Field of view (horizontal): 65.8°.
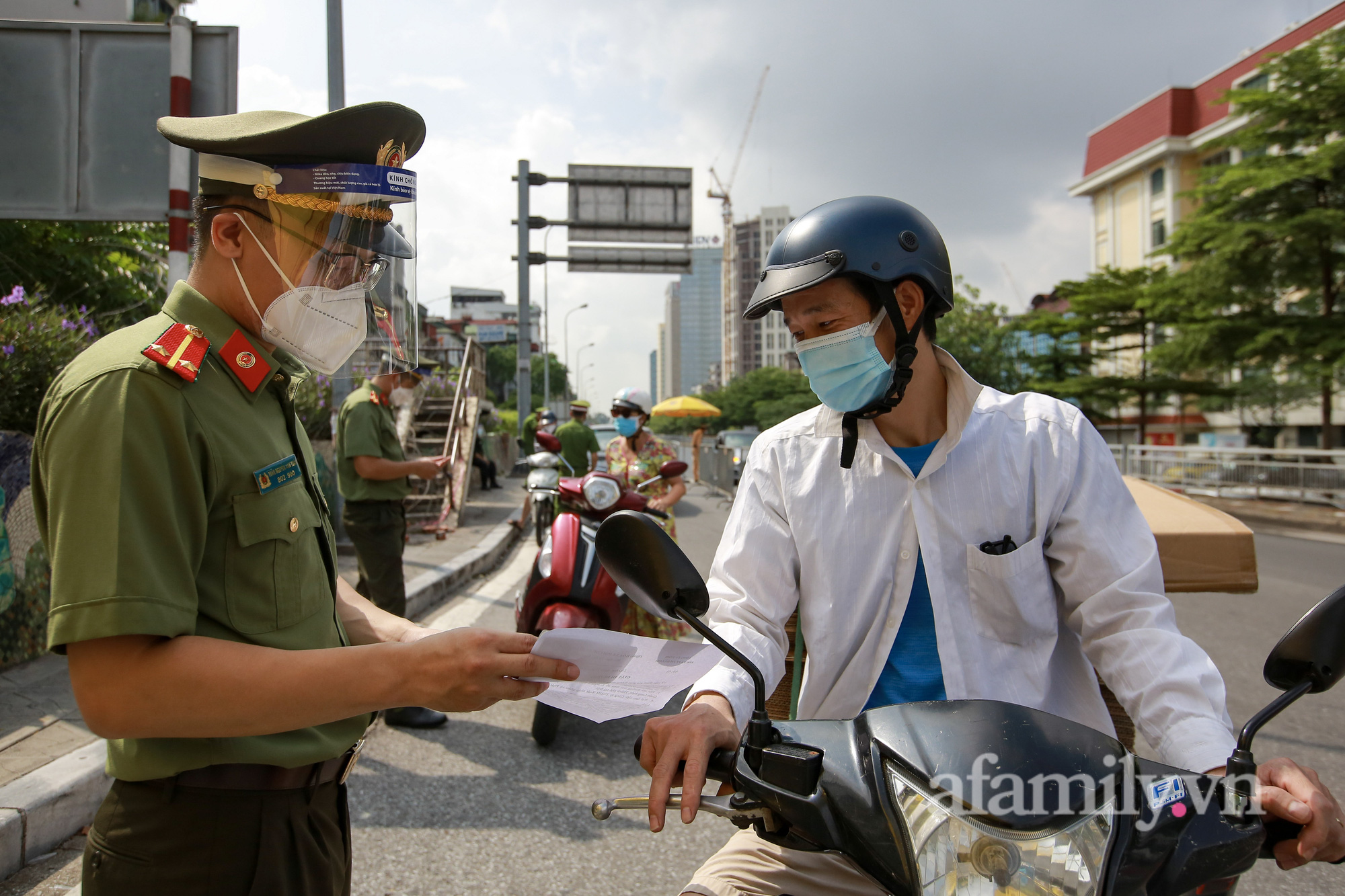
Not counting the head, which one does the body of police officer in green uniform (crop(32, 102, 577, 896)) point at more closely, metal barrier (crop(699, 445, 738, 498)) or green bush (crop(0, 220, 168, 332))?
the metal barrier

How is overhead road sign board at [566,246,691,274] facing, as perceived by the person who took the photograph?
facing away from the viewer

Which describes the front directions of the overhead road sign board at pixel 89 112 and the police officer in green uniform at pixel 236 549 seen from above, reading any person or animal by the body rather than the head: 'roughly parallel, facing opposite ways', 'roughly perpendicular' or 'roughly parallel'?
roughly perpendicular

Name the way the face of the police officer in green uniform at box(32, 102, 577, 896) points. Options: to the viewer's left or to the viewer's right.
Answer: to the viewer's right

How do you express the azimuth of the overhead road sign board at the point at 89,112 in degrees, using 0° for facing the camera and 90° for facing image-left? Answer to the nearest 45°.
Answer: approximately 180°

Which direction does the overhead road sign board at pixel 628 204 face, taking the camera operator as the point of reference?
facing away from the viewer

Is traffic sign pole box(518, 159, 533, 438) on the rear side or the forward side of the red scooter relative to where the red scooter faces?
on the rear side

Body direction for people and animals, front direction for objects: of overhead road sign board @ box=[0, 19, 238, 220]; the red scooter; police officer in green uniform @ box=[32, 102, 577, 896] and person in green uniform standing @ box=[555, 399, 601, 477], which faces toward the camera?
the red scooter

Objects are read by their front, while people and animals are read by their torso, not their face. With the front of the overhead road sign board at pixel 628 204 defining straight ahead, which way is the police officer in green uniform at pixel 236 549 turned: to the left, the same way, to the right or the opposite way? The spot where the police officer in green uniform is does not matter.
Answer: to the right
